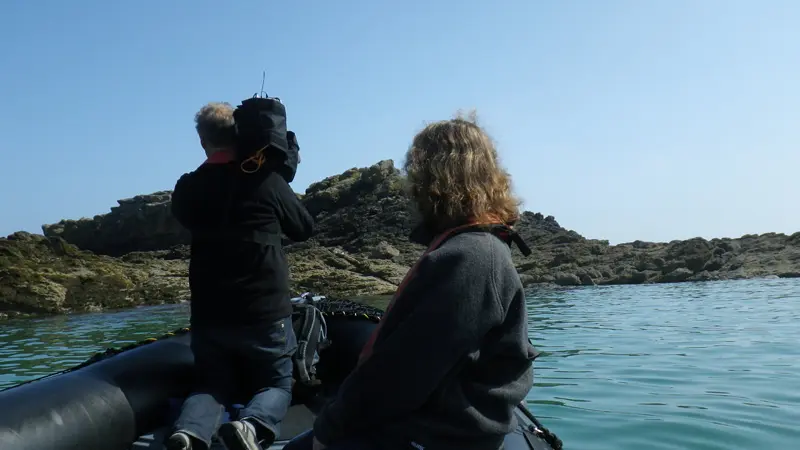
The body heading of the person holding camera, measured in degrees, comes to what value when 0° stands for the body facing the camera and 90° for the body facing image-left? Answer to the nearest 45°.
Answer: approximately 180°

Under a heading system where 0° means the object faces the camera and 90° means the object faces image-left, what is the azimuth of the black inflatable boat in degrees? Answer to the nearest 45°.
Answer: approximately 180°

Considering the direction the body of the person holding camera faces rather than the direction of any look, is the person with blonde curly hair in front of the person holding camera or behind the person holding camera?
behind
